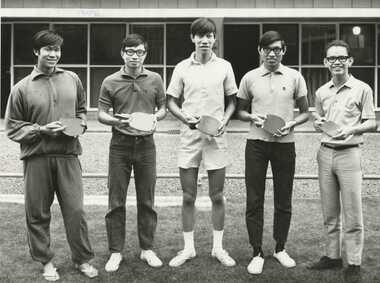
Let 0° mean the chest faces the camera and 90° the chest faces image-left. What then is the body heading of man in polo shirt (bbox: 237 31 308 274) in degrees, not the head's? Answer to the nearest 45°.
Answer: approximately 0°

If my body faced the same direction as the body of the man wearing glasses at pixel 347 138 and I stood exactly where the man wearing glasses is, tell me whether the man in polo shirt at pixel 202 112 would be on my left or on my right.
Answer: on my right

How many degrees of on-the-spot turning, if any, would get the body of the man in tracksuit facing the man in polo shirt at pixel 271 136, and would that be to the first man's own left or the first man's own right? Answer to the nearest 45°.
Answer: approximately 45° to the first man's own left

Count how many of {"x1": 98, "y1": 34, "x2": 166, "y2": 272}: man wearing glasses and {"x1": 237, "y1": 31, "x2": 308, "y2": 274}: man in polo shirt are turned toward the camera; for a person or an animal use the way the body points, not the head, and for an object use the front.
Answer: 2

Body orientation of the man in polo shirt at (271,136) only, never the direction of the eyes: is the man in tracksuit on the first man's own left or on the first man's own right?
on the first man's own right

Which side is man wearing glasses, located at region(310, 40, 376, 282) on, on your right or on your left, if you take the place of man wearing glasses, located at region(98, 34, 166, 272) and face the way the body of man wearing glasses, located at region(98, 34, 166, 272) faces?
on your left
